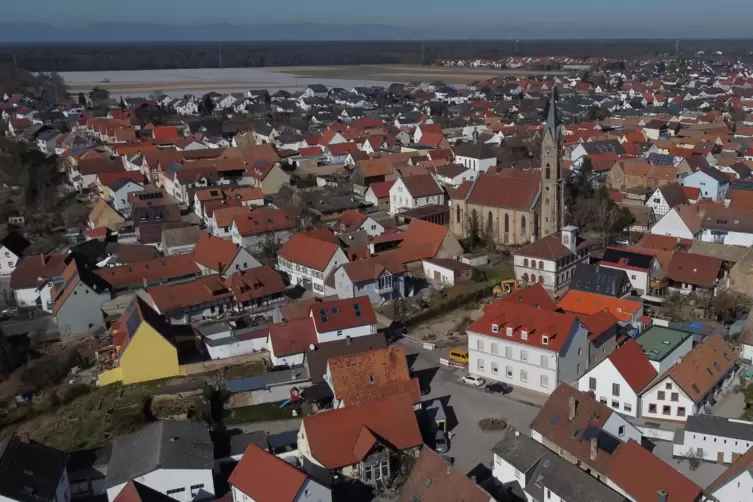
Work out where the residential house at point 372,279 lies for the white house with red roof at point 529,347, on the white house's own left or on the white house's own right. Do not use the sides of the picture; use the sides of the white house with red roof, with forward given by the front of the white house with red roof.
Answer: on the white house's own right

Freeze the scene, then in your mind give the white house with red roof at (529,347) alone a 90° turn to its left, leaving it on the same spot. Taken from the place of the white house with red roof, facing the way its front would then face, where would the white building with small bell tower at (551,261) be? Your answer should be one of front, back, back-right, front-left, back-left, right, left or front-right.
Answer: back-left

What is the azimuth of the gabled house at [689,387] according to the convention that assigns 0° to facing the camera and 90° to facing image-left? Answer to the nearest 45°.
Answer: approximately 45°

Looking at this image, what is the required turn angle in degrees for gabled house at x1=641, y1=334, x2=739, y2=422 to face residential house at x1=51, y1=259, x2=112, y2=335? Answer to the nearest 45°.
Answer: approximately 45° to its right

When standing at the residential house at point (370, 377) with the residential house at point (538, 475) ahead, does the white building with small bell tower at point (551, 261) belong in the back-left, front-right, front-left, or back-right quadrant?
back-left

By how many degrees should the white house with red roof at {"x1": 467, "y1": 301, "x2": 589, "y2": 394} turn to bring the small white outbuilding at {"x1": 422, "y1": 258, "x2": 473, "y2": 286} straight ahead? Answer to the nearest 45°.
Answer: approximately 135° to its right

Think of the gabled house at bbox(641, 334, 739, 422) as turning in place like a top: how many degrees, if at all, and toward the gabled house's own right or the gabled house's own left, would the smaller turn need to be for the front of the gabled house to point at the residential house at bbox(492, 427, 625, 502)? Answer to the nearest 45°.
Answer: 0° — it already faces it

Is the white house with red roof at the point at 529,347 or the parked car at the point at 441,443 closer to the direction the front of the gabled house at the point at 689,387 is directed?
the parked car
